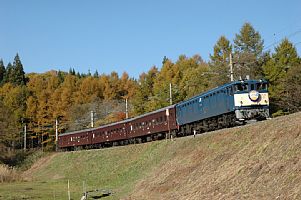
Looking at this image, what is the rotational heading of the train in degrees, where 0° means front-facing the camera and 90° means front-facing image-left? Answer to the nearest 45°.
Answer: approximately 315°

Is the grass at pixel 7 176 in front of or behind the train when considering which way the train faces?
behind
